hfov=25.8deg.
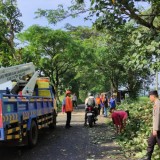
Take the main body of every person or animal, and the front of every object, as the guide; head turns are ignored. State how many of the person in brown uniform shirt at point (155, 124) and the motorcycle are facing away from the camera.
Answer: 1

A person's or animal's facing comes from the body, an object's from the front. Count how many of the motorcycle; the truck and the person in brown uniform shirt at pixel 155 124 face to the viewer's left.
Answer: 1

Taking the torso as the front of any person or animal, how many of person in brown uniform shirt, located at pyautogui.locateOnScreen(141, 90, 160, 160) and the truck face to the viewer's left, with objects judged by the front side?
1

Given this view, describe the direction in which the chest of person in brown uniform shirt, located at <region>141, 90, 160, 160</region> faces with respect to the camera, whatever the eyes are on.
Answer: to the viewer's left

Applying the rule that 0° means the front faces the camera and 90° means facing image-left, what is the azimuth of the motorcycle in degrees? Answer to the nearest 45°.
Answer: approximately 180°

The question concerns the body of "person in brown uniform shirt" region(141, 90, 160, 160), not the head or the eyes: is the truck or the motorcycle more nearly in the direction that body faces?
the truck

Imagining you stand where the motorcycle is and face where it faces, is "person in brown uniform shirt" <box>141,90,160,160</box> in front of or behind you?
behind

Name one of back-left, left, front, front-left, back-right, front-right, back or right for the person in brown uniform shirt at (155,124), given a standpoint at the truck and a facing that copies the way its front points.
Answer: right

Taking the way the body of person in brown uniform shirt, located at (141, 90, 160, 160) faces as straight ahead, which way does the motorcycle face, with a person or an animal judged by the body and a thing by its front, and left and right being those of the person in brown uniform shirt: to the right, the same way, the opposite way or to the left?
to the right

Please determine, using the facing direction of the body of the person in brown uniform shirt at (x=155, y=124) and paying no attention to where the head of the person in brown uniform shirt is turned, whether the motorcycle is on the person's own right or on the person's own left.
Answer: on the person's own right

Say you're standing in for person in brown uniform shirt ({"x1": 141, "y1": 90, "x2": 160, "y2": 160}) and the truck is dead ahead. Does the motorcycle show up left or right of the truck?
right
